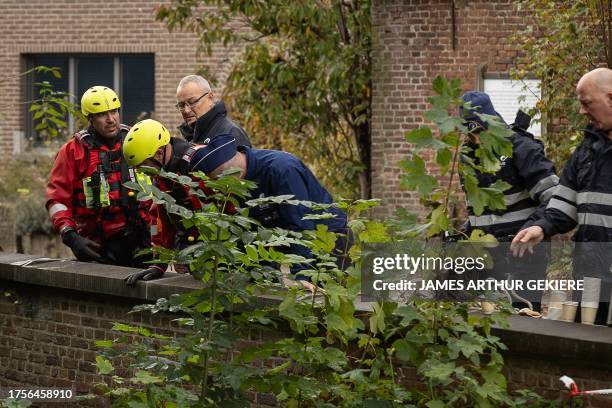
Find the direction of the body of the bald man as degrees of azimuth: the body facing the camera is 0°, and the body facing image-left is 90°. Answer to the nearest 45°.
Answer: approximately 45°

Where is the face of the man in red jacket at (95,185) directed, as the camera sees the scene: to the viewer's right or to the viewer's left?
to the viewer's right

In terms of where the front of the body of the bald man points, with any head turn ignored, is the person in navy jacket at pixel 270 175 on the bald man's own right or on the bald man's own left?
on the bald man's own right

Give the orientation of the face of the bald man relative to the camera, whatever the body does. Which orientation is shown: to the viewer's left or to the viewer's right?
to the viewer's left

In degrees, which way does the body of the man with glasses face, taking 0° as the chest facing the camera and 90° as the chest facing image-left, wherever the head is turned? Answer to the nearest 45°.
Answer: approximately 45°
